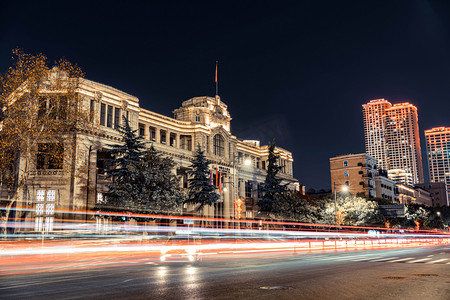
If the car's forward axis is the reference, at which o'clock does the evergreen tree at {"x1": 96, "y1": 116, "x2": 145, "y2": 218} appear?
The evergreen tree is roughly at 4 o'clock from the car.

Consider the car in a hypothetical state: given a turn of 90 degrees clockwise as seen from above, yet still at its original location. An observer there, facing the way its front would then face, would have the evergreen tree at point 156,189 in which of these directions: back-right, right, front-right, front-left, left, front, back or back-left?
front-right

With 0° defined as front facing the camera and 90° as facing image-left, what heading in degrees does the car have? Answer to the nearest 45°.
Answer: approximately 45°
